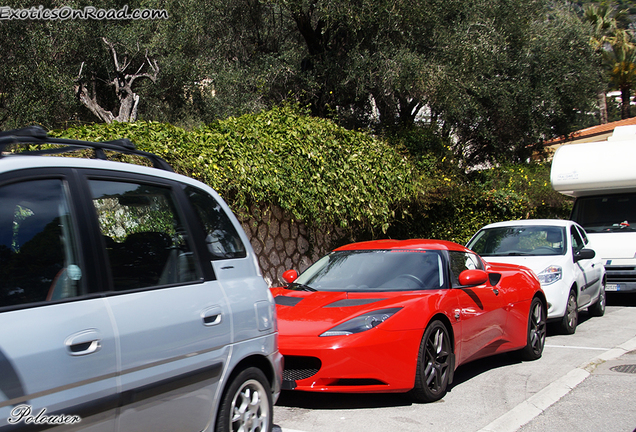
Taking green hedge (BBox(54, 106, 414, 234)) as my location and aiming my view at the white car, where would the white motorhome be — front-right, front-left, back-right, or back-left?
front-left

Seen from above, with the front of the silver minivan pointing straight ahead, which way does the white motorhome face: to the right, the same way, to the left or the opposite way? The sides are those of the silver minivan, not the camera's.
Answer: the same way

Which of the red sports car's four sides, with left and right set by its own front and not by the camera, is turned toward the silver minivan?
front

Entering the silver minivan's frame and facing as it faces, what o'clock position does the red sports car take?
The red sports car is roughly at 6 o'clock from the silver minivan.

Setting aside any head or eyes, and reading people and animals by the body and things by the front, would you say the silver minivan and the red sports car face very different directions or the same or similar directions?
same or similar directions

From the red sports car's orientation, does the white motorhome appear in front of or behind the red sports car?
behind

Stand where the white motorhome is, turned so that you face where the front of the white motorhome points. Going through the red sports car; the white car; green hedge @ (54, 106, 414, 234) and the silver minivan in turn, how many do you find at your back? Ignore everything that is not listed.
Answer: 0

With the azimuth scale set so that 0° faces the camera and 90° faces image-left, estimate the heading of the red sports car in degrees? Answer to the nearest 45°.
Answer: approximately 45°

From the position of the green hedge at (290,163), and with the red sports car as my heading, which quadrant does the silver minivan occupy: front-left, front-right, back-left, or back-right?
front-right

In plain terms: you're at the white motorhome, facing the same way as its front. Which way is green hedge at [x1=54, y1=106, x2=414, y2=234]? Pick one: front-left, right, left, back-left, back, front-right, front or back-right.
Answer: front-right

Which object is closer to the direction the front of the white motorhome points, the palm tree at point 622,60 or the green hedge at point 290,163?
the green hedge

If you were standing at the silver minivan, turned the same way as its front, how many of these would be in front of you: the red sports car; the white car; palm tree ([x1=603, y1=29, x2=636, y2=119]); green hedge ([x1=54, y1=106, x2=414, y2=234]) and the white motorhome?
0

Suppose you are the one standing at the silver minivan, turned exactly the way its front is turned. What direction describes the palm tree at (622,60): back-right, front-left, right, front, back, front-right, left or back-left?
back

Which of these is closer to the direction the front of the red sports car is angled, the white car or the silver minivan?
the silver minivan

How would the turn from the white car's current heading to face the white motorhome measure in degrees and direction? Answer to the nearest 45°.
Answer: approximately 180°

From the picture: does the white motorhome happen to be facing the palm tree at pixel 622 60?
no

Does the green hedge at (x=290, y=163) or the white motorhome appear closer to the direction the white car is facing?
the green hedge

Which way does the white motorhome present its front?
toward the camera

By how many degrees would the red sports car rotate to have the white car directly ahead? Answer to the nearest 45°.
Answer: approximately 180°

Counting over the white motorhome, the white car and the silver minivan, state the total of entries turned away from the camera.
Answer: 0
